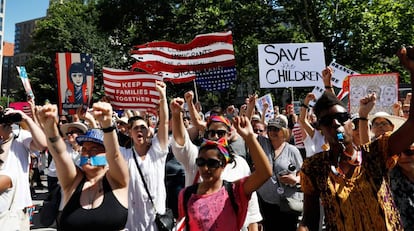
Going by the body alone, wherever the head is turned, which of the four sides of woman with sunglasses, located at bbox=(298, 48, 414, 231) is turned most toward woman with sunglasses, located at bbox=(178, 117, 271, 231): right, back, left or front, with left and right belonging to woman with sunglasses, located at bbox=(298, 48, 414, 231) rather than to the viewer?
right

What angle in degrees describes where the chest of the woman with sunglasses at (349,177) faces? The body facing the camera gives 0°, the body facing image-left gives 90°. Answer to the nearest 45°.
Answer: approximately 0°

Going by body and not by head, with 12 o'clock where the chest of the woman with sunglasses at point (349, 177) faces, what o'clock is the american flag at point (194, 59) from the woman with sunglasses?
The american flag is roughly at 5 o'clock from the woman with sunglasses.

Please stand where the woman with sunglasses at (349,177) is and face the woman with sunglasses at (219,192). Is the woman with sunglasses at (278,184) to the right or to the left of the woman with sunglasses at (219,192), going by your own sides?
right

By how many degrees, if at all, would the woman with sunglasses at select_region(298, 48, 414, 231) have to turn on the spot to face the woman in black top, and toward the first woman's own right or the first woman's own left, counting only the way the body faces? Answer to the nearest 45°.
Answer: approximately 90° to the first woman's own right

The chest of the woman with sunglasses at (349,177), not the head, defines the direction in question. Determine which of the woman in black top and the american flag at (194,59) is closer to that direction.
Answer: the woman in black top
